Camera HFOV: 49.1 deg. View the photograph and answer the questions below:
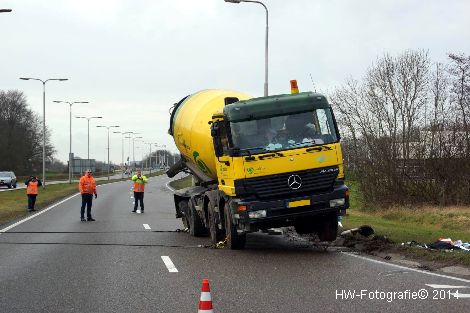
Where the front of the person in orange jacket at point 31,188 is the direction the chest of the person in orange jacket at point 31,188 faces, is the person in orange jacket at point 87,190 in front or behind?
in front

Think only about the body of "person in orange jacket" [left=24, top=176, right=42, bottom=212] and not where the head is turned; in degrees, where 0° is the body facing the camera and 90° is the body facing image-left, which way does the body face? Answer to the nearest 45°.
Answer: approximately 0°

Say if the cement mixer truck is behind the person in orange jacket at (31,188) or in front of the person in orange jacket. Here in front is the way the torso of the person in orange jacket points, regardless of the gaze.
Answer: in front
